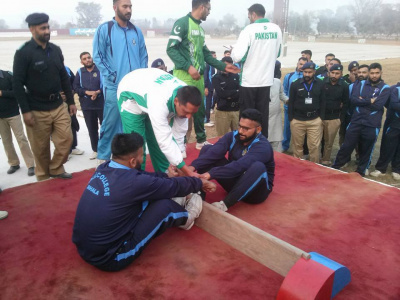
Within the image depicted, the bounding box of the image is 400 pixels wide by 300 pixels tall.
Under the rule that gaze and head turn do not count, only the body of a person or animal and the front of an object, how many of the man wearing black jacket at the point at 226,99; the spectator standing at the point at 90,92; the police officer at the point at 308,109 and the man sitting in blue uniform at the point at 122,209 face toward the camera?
3

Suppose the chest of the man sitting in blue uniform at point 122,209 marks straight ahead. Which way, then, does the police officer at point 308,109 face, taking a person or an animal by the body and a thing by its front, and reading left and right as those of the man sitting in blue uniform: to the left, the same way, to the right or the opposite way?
the opposite way

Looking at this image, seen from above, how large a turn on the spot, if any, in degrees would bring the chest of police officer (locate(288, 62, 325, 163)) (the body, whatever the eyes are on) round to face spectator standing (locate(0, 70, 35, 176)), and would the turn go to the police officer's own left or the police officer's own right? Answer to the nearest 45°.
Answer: approximately 45° to the police officer's own right

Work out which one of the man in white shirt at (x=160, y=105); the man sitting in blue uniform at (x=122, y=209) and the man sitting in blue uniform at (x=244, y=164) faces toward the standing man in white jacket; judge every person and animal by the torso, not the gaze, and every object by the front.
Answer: the man sitting in blue uniform at (x=122, y=209)

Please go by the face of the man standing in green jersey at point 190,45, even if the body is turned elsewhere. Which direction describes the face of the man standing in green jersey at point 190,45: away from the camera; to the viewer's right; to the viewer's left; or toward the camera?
to the viewer's right

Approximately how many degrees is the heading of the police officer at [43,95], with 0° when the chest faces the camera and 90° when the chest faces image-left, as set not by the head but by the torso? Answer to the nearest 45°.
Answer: approximately 315°

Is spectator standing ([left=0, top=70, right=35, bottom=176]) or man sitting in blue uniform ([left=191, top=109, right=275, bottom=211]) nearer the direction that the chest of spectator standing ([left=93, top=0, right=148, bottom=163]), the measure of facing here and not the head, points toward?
the man sitting in blue uniform

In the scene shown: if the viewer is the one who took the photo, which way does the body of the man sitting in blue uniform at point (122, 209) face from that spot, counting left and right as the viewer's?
facing away from the viewer and to the right of the viewer

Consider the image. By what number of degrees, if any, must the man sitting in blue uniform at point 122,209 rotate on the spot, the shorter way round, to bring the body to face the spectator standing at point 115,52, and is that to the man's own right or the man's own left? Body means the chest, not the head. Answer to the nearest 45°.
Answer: approximately 45° to the man's own left

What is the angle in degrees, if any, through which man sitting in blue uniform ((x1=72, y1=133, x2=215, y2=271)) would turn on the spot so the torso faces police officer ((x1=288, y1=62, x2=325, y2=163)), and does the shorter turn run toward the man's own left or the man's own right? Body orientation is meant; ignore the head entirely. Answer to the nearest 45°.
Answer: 0° — they already face them

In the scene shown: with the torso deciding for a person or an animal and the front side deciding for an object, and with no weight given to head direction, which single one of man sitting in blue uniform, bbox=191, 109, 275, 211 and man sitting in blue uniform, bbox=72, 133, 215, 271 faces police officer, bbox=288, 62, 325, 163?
man sitting in blue uniform, bbox=72, 133, 215, 271

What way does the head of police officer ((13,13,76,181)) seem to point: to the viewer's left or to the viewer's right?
to the viewer's right

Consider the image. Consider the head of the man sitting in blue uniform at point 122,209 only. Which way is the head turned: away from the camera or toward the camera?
away from the camera
